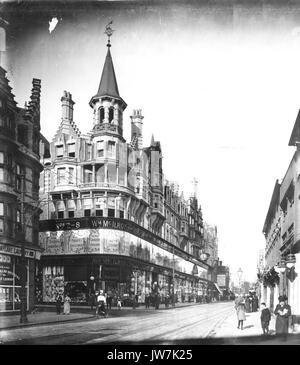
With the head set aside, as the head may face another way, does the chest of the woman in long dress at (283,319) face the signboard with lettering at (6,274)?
no

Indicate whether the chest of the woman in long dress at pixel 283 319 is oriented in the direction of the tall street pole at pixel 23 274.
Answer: no

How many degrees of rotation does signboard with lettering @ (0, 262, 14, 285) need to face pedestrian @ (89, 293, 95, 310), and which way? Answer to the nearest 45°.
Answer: approximately 45° to its left

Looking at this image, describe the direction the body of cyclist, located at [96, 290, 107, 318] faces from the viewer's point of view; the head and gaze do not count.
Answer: toward the camera

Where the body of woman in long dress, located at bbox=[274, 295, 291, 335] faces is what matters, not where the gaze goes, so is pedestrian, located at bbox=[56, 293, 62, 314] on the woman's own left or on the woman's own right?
on the woman's own right

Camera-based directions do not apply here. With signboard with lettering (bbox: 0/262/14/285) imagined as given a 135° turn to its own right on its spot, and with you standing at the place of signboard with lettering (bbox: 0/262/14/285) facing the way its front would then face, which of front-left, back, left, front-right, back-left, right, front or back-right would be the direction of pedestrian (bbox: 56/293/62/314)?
back-left

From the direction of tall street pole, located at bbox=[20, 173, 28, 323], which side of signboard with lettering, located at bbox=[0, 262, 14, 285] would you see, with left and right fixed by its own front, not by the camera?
front

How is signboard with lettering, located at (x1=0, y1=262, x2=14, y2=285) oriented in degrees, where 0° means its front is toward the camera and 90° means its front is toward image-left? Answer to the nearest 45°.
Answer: approximately 315°

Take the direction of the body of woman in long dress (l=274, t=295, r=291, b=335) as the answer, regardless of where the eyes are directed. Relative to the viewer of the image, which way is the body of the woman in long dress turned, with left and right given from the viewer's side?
facing the viewer
